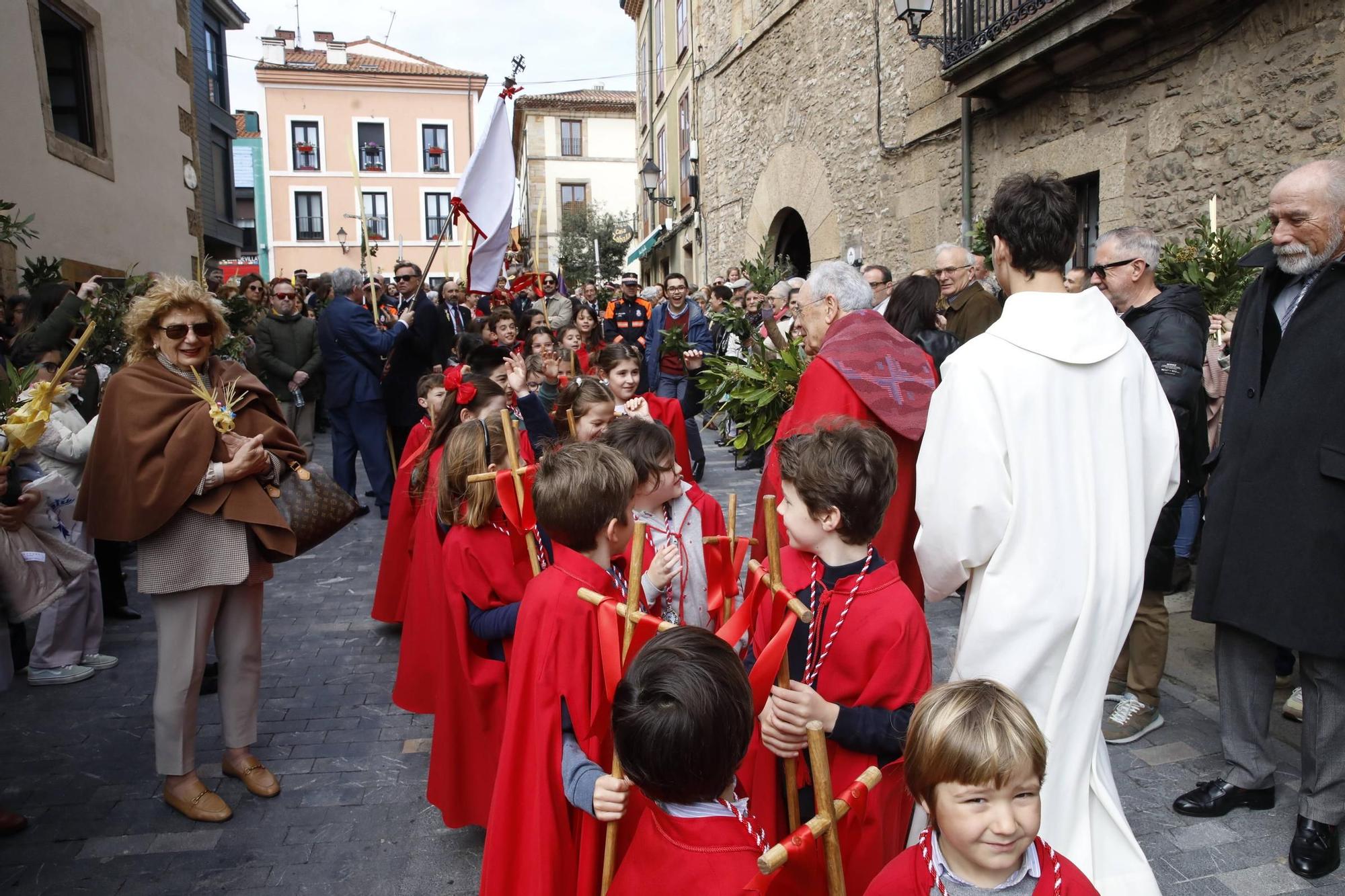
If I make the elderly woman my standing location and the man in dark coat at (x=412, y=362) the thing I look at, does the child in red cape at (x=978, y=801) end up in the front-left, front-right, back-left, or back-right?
back-right

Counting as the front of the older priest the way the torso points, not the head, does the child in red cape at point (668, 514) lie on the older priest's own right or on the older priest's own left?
on the older priest's own left

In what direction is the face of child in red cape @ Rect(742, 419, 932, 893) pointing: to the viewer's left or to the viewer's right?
to the viewer's left

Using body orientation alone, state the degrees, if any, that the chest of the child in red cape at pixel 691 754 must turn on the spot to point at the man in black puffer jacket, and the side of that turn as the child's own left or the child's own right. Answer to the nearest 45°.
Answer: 0° — they already face them

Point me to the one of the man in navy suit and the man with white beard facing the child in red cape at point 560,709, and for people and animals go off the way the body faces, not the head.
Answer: the man with white beard

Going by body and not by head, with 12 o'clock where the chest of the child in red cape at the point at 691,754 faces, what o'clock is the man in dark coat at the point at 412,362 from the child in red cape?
The man in dark coat is roughly at 10 o'clock from the child in red cape.

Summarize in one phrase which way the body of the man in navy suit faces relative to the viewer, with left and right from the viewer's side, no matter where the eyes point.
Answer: facing away from the viewer and to the right of the viewer

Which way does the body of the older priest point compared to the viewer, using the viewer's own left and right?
facing away from the viewer and to the left of the viewer

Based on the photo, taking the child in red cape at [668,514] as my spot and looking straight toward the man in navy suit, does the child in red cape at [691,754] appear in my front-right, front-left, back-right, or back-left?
back-left

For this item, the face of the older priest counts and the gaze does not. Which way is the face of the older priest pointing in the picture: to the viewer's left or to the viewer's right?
to the viewer's left

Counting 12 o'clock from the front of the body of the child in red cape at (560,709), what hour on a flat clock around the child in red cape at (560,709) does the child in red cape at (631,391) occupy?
the child in red cape at (631,391) is roughly at 11 o'clock from the child in red cape at (560,709).
